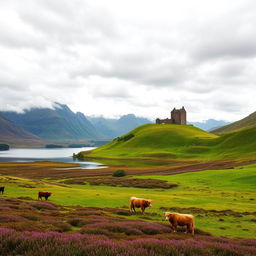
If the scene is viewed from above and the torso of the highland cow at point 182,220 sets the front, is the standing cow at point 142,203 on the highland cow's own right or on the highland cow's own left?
on the highland cow's own right

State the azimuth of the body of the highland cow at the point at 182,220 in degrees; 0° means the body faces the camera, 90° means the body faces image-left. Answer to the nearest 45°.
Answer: approximately 90°
